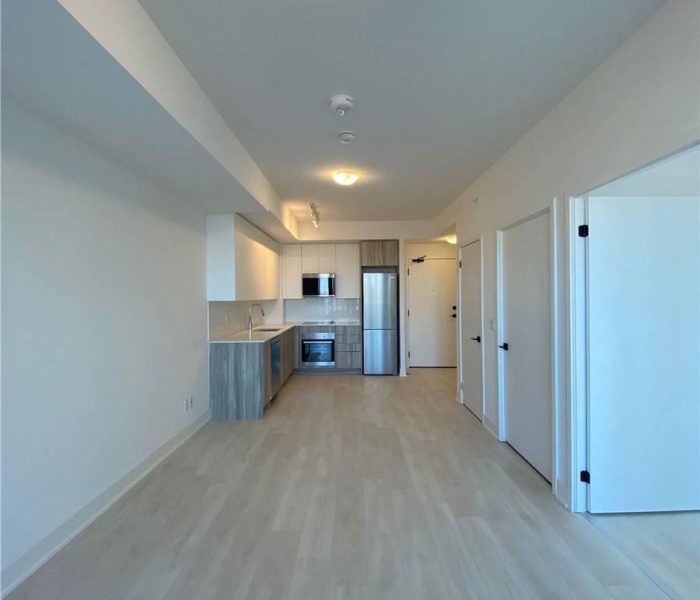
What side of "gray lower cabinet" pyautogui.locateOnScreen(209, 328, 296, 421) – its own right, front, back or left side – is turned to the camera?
right

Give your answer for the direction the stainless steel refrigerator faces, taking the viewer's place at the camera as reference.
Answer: facing the viewer

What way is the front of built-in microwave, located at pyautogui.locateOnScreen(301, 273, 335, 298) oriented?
toward the camera

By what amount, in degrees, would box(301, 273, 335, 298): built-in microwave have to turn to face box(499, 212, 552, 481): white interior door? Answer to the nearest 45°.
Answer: approximately 45° to its left

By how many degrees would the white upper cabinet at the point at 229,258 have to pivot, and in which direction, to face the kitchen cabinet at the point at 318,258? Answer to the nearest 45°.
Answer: approximately 45° to its left

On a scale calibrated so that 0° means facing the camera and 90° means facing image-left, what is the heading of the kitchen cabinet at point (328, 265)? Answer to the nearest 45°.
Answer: approximately 0°

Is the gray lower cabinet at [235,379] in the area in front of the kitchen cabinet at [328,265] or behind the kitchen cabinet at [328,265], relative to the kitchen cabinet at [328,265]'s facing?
in front

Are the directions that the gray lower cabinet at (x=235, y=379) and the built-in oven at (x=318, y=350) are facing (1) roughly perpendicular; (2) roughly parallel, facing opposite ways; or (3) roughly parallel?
roughly perpendicular

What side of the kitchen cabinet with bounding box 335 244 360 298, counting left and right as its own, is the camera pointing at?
front

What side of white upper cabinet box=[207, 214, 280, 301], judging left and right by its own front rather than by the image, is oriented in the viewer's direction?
right

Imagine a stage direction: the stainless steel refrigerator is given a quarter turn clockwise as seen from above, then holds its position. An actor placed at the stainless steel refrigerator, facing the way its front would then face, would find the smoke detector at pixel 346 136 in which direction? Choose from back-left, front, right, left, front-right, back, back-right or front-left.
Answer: left

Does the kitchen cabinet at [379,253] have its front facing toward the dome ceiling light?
yes

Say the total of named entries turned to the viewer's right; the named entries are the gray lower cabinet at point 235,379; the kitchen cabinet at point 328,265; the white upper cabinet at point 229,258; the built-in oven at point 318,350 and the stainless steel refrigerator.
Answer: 2

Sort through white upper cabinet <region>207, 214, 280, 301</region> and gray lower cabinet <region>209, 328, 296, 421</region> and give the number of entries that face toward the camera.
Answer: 0
